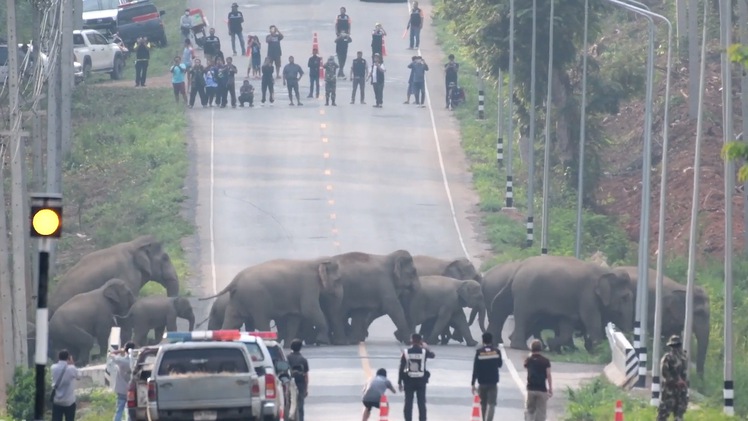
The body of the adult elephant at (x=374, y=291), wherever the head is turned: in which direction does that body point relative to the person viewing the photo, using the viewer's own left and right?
facing to the right of the viewer

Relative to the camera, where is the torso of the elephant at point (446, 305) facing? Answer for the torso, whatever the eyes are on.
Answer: to the viewer's right

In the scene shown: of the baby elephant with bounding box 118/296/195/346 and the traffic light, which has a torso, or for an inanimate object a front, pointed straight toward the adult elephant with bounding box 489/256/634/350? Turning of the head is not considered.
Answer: the baby elephant

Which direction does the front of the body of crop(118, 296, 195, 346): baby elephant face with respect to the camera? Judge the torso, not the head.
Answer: to the viewer's right

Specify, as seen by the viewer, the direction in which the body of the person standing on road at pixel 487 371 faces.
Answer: away from the camera

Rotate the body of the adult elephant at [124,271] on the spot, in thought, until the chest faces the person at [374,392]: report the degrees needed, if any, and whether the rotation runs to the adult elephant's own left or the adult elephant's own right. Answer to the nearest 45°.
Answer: approximately 90° to the adult elephant's own right

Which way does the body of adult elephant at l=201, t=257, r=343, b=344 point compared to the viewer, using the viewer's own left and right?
facing to the right of the viewer

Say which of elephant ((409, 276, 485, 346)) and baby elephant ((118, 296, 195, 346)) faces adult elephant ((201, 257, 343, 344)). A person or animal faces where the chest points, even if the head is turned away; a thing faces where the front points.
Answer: the baby elephant

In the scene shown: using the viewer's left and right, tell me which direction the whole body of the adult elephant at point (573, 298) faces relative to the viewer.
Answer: facing to the right of the viewer

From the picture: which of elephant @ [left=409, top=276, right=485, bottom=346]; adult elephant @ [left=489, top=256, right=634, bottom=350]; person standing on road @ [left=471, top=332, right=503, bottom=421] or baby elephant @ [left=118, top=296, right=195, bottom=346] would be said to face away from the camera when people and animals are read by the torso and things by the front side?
the person standing on road

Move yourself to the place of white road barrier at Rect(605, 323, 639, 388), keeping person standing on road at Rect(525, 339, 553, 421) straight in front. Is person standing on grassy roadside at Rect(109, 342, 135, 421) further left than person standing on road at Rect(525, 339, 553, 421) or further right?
right

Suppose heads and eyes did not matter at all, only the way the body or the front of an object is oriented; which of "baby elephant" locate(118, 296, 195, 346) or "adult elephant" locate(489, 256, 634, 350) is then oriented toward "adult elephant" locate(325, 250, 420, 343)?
the baby elephant
